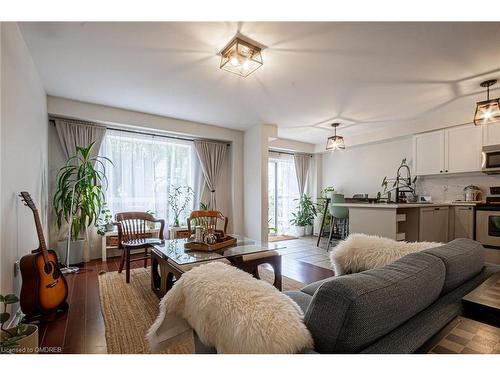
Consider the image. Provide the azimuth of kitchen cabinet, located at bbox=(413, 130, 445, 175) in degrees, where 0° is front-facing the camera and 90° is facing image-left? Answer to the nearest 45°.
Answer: approximately 45°

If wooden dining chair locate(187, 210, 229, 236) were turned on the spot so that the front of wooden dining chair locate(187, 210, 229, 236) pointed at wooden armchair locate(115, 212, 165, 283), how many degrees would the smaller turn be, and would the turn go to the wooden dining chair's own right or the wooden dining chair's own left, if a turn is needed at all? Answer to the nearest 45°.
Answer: approximately 90° to the wooden dining chair's own right

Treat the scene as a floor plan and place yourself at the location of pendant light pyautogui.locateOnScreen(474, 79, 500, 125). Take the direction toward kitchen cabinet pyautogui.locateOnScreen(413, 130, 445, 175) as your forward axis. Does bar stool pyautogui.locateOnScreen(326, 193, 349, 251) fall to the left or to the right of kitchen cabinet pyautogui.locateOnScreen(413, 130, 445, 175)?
left

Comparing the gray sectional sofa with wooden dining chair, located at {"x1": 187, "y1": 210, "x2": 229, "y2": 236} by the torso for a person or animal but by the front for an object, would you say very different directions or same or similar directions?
very different directions

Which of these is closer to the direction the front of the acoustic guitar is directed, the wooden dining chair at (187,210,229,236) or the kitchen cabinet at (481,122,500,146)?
the kitchen cabinet

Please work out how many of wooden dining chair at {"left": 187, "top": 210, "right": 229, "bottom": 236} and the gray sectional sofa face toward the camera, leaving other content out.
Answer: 1
